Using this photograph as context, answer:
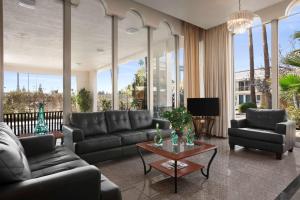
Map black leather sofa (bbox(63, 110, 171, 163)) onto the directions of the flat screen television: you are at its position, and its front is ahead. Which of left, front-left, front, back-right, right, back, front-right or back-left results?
front-right

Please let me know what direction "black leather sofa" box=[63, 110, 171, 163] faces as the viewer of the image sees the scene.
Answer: facing the viewer and to the right of the viewer

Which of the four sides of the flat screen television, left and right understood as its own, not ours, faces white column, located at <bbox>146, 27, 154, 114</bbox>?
right

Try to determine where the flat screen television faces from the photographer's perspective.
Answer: facing the viewer

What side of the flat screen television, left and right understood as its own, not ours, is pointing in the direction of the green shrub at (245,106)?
back

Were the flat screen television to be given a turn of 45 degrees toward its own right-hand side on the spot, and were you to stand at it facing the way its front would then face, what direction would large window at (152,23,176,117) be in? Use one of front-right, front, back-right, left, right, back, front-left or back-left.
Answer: front-right

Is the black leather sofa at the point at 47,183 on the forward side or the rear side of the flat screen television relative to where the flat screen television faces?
on the forward side

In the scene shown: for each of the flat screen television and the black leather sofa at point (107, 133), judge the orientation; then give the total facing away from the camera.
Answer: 0

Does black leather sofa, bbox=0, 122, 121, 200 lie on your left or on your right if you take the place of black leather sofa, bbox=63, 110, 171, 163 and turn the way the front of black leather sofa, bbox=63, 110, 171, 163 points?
on your right

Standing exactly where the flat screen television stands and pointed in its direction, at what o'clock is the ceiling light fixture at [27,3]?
The ceiling light fixture is roughly at 2 o'clock from the flat screen television.

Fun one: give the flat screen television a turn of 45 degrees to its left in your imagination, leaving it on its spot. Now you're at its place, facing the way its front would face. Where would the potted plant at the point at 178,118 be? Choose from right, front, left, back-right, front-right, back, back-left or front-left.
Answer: front-right
